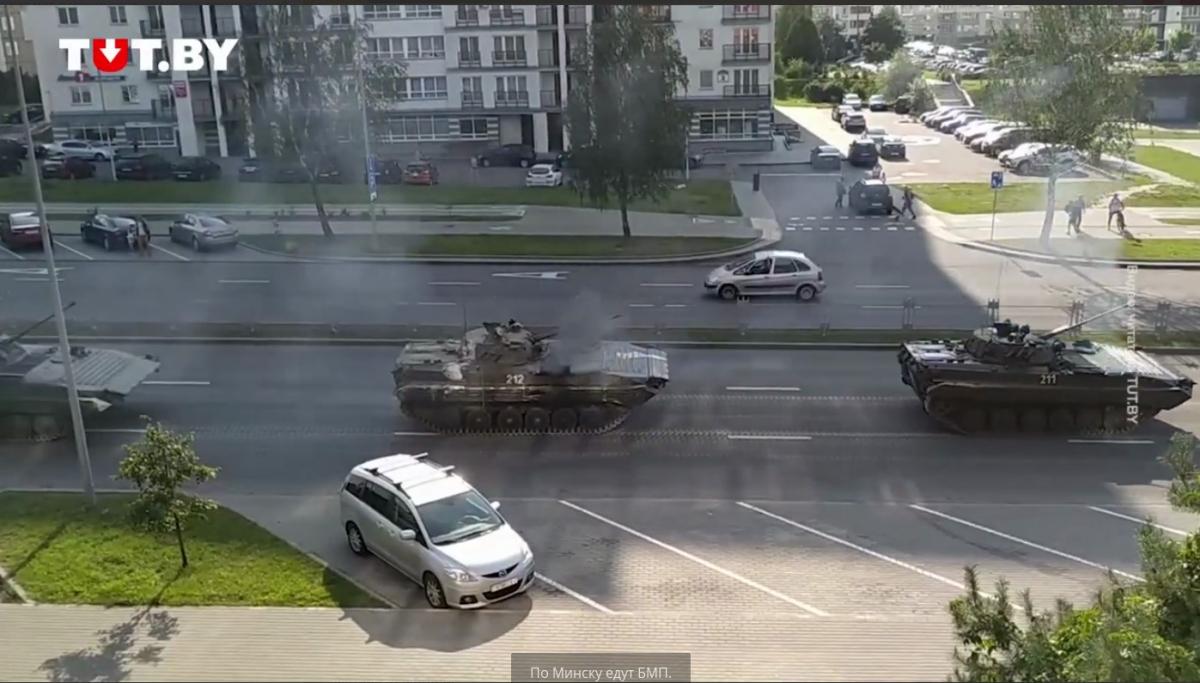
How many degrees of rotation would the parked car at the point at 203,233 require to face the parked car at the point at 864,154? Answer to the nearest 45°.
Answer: approximately 135° to its right

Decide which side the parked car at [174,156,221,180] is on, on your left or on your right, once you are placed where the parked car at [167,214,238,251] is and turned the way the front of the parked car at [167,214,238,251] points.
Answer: on your right

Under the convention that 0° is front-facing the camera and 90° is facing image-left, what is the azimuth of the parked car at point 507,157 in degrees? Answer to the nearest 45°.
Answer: approximately 90°

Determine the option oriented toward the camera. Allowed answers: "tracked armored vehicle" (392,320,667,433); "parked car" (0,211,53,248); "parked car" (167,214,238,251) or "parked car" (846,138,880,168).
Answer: "parked car" (846,138,880,168)

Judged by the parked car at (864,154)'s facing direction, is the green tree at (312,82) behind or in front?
in front

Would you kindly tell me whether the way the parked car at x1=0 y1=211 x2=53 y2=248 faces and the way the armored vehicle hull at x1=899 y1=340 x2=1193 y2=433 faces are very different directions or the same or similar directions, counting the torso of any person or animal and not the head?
very different directions

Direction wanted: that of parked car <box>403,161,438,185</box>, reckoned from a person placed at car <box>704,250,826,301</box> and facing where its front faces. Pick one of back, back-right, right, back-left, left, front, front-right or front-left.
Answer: front-right

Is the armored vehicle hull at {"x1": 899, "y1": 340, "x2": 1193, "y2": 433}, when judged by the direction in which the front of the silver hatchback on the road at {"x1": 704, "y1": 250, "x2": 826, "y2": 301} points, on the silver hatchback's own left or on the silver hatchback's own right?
on the silver hatchback's own left

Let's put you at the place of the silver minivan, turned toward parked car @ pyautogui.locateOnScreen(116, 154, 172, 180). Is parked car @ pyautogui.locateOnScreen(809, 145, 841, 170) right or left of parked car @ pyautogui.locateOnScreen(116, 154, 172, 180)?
right

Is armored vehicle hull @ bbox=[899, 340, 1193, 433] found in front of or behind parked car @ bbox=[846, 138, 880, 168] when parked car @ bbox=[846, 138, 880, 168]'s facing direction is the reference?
behind

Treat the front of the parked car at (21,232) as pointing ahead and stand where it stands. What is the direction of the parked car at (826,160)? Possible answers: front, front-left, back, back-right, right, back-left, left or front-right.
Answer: back-right

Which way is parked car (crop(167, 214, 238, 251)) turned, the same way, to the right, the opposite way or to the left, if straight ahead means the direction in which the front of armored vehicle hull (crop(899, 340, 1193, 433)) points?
the opposite way
